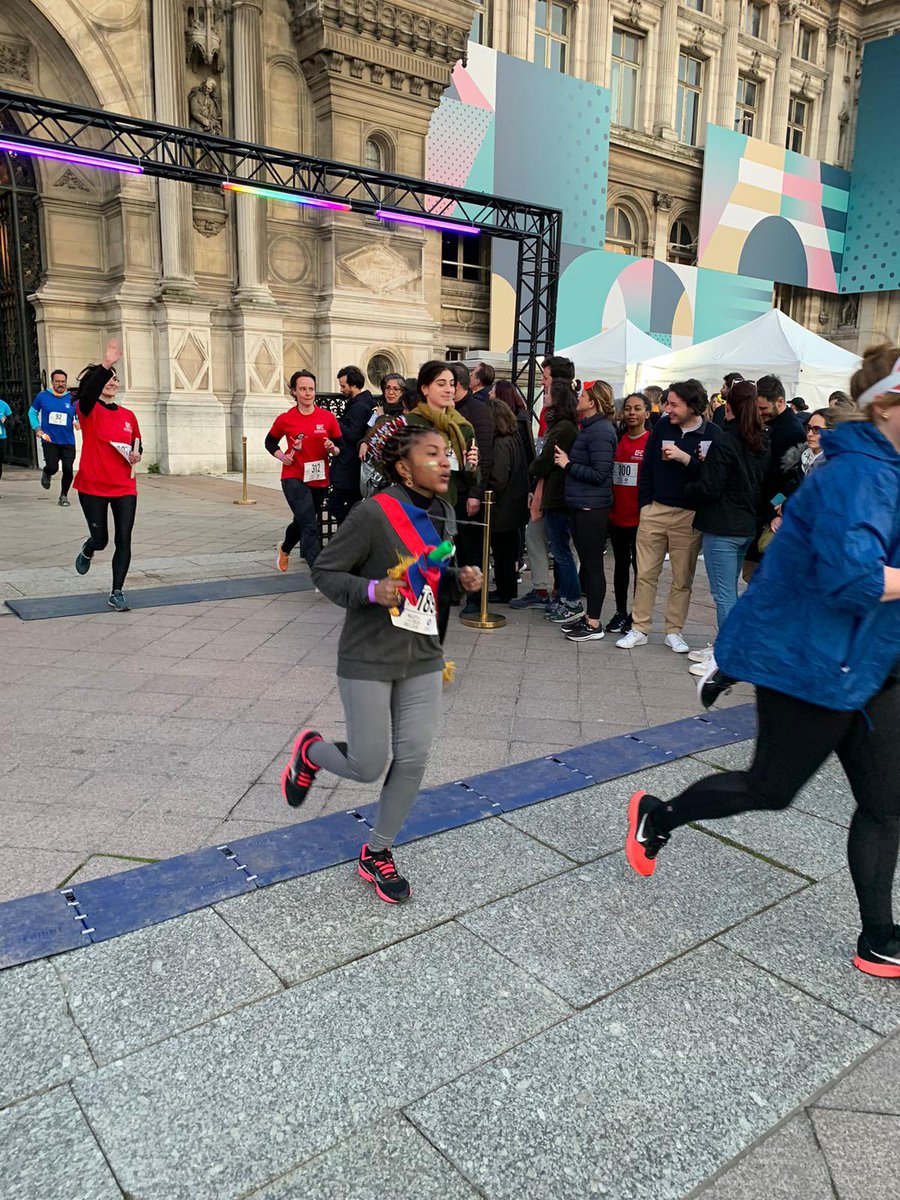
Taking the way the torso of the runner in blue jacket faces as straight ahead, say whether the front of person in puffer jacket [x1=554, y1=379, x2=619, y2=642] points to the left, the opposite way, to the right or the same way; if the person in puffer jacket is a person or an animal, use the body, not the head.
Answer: the opposite way

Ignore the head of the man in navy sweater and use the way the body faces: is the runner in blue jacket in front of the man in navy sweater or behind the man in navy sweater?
in front

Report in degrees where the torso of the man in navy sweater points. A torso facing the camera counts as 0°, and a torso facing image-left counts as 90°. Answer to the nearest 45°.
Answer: approximately 0°

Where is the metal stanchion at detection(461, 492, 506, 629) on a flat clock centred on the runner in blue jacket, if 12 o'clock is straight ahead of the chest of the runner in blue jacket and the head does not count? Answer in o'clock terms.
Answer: The metal stanchion is roughly at 8 o'clock from the runner in blue jacket.

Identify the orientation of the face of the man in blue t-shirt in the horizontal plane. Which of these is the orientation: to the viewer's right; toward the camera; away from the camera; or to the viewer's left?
toward the camera

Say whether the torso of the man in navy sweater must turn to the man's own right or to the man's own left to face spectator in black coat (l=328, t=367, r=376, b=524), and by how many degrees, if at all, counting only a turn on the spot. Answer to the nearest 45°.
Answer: approximately 135° to the man's own right

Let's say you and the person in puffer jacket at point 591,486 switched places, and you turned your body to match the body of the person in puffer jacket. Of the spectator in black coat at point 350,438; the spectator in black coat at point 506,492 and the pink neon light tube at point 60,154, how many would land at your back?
0

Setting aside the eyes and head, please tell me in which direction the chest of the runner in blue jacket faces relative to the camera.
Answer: to the viewer's right

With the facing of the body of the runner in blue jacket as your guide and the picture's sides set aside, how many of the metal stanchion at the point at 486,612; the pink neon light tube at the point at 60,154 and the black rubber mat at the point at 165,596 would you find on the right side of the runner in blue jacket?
0

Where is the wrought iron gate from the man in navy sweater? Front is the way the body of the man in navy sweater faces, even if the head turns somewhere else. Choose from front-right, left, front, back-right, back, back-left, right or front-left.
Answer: back-right

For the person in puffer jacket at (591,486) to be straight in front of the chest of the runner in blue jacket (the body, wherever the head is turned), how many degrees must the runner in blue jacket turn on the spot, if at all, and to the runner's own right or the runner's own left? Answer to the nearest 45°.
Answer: approximately 90° to the runner's own left

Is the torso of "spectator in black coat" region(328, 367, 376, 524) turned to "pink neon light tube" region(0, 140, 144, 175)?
no

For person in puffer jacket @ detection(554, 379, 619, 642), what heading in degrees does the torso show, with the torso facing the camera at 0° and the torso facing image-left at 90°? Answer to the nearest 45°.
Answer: approximately 90°
